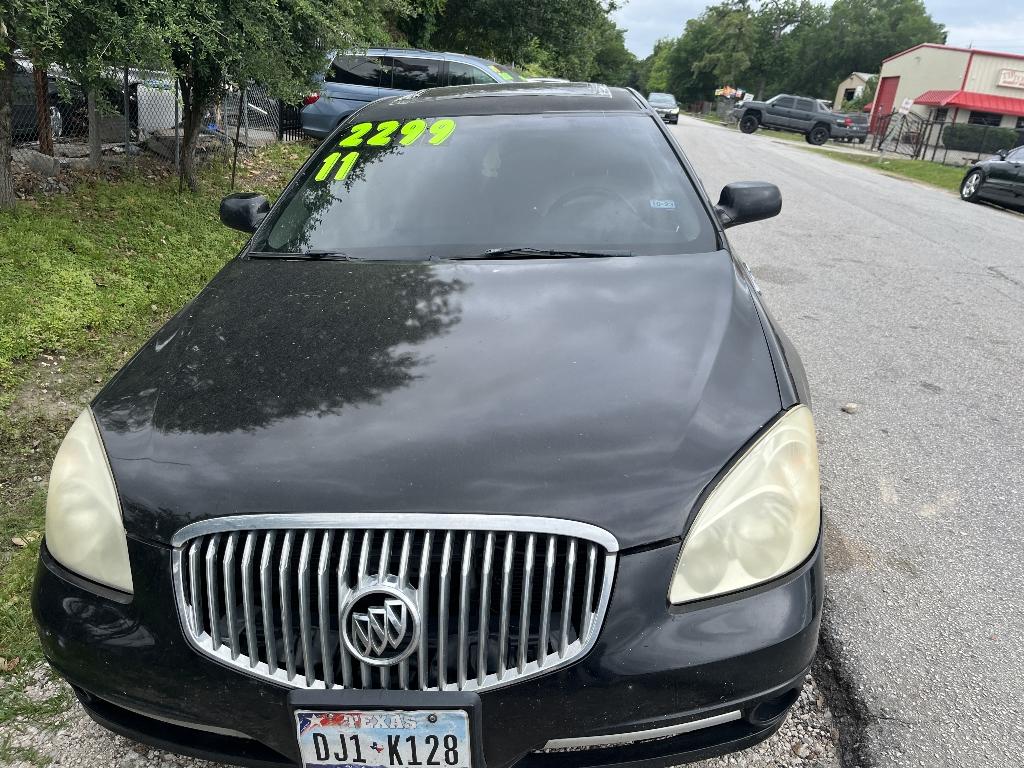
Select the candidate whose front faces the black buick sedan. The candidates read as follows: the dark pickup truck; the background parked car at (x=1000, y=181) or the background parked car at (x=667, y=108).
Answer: the background parked car at (x=667, y=108)

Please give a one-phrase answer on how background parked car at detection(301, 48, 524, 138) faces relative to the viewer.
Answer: facing to the right of the viewer

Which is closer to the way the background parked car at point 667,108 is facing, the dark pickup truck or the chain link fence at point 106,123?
the chain link fence
